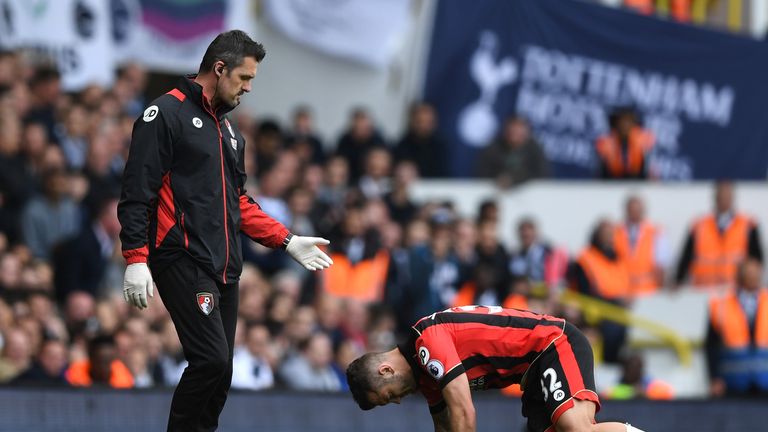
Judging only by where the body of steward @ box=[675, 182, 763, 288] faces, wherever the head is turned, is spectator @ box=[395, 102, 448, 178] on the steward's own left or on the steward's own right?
on the steward's own right

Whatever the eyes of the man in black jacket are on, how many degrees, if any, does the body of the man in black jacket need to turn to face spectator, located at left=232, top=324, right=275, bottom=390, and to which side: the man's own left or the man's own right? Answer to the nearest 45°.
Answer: approximately 135° to the man's own left

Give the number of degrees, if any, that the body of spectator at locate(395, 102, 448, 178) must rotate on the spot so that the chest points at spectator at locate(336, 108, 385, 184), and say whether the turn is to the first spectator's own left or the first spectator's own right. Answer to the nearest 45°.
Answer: approximately 45° to the first spectator's own right
